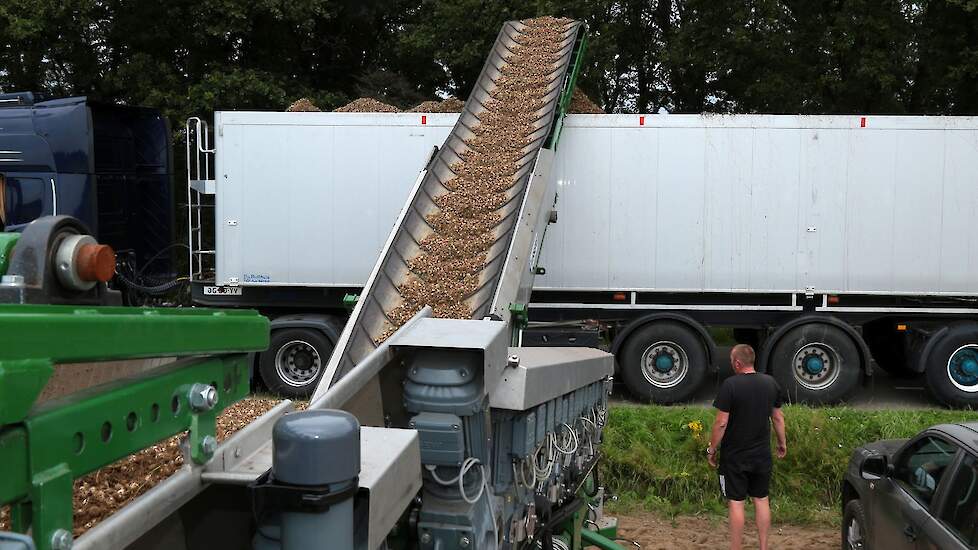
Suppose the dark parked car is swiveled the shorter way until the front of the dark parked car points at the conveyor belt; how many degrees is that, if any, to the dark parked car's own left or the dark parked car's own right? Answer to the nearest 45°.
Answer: approximately 45° to the dark parked car's own left

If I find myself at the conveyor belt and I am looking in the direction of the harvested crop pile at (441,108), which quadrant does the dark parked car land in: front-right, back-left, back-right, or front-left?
back-right

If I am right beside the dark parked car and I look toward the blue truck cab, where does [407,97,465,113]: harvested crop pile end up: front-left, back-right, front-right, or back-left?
front-right

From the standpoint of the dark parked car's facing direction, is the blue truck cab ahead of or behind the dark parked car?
ahead

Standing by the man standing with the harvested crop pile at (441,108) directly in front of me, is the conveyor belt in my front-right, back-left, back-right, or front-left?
front-left

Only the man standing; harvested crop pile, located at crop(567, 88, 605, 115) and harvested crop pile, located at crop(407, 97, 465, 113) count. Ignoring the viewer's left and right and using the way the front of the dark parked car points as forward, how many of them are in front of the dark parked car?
3

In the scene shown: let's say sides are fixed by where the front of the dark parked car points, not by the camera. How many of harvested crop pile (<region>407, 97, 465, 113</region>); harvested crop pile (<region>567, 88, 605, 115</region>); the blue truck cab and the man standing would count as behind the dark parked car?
0

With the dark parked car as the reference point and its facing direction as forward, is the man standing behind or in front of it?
in front

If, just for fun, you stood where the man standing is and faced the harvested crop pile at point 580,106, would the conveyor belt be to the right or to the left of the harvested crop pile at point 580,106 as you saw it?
left

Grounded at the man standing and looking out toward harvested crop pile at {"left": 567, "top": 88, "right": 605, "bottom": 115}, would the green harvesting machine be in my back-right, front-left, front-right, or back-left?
back-left

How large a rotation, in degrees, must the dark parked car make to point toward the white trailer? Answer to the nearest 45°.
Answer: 0° — it already faces it

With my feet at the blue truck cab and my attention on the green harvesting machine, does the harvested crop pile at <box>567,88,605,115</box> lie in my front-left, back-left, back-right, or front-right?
front-left

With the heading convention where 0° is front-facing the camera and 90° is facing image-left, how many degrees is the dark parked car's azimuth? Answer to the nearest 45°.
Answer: approximately 135°
